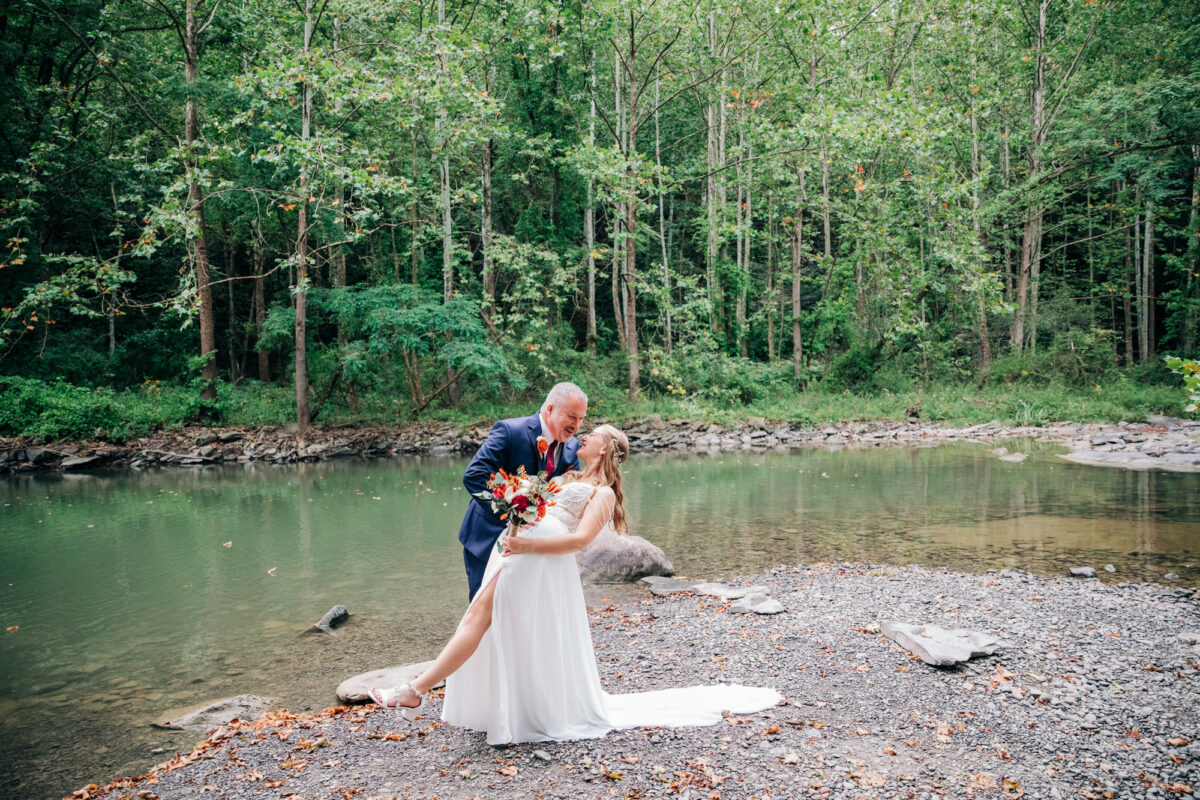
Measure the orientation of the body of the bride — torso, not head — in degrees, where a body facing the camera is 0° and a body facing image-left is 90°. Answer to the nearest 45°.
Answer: approximately 90°

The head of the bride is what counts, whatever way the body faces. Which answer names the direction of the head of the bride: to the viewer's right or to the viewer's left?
to the viewer's left

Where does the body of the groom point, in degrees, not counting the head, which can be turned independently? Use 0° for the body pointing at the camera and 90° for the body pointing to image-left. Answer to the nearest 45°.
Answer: approximately 315°

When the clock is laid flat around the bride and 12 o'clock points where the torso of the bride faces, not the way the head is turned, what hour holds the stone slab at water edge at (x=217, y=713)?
The stone slab at water edge is roughly at 1 o'clock from the bride.

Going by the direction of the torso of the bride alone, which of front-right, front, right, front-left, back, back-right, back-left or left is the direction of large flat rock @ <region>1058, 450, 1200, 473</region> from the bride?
back-right
